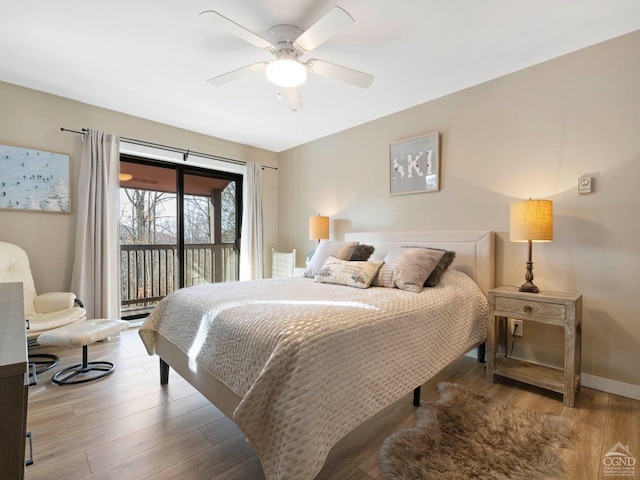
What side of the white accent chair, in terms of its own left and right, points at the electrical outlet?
front

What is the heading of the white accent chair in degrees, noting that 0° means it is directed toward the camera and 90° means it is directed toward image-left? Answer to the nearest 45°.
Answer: approximately 315°

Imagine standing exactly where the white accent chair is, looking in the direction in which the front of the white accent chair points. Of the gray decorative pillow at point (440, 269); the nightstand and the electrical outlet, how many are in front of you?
3

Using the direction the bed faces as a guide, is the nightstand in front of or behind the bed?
behind

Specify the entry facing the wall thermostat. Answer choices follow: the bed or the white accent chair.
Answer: the white accent chair

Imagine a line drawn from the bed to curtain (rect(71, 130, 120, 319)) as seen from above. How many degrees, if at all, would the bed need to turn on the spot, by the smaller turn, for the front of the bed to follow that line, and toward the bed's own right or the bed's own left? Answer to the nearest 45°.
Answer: approximately 90° to the bed's own right

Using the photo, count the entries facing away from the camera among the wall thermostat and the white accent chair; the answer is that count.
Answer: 0

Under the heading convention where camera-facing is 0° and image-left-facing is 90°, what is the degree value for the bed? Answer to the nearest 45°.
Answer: approximately 45°

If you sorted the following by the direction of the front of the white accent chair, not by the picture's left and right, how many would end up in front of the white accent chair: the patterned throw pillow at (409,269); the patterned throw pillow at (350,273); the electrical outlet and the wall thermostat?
4

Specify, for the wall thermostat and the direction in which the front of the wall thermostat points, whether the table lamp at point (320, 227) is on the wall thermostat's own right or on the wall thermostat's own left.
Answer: on the wall thermostat's own right

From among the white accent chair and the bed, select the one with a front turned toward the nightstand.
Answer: the white accent chair

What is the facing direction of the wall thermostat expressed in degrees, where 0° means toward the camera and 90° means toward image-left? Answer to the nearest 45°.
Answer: approximately 0°
